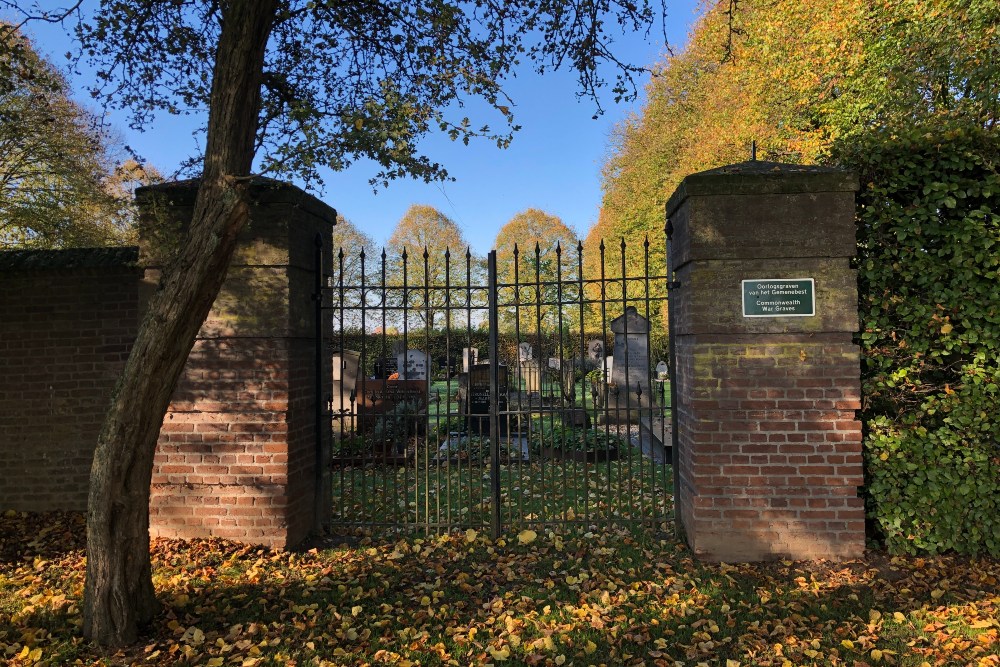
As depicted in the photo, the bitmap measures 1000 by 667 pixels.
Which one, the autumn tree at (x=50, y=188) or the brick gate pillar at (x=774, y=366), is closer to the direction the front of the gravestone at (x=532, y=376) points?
the brick gate pillar

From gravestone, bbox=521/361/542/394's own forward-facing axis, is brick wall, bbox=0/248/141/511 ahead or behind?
ahead

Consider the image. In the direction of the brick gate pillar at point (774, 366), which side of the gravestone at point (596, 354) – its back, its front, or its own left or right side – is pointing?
front

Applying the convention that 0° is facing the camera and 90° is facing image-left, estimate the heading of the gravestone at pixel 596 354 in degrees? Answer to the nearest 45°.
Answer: approximately 0°

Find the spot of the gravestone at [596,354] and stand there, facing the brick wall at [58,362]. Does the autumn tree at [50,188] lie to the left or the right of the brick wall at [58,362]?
right

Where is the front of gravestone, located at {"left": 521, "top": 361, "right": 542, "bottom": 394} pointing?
toward the camera

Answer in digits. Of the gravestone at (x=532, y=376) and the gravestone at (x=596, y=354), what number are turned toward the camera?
2

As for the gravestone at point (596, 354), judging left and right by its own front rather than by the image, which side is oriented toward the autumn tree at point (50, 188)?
right

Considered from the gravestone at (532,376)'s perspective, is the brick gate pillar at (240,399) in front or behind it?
in front

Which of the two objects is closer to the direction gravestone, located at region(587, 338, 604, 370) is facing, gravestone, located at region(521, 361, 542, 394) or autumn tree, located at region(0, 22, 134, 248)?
the gravestone

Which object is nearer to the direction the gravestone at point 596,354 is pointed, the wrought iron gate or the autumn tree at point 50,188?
the wrought iron gate

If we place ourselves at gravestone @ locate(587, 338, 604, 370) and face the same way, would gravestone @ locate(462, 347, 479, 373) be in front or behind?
in front
